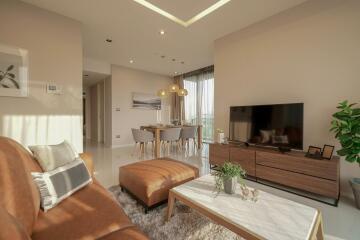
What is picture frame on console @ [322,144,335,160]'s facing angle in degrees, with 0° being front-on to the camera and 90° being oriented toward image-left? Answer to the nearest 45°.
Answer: approximately 45°

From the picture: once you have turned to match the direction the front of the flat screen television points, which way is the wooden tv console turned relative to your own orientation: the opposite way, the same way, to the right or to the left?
the same way

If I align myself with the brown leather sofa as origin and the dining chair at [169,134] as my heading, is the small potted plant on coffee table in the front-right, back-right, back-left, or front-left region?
front-right

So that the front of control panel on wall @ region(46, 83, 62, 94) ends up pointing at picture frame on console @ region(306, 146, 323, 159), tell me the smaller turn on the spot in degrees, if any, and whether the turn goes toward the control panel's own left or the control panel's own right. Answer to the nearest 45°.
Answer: approximately 45° to the control panel's own left

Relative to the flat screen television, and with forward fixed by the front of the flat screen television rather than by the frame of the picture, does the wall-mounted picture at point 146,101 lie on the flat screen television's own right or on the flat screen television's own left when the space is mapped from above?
on the flat screen television's own right

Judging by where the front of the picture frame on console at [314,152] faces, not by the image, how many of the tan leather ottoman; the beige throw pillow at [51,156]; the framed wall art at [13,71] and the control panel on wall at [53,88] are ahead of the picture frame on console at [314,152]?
4

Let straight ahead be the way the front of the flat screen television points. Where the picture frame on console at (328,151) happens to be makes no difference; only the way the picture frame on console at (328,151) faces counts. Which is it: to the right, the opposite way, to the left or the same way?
the same way

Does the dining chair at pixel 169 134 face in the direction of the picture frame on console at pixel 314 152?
no

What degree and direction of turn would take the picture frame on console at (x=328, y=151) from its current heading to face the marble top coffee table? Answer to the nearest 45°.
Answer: approximately 45° to its left

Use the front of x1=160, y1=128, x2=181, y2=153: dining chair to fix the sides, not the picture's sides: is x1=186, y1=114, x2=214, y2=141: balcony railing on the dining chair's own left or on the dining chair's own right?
on the dining chair's own right

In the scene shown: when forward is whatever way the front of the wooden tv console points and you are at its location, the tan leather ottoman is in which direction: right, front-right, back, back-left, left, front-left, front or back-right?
front

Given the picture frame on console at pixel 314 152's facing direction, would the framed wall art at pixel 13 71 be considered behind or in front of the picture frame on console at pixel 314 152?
in front

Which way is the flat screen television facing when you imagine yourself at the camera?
facing the viewer and to the left of the viewer
